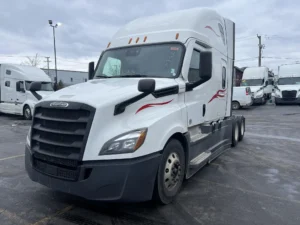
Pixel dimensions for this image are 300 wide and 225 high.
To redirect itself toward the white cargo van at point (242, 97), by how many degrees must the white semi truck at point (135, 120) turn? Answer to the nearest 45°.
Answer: approximately 180°

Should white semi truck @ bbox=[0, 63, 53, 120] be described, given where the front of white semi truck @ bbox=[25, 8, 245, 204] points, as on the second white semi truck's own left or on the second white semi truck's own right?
on the second white semi truck's own right

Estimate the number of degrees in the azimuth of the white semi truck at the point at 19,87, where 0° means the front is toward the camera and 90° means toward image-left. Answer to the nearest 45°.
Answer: approximately 315°

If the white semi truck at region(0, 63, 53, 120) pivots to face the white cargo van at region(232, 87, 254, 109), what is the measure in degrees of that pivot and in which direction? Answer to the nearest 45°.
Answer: approximately 45° to its left
